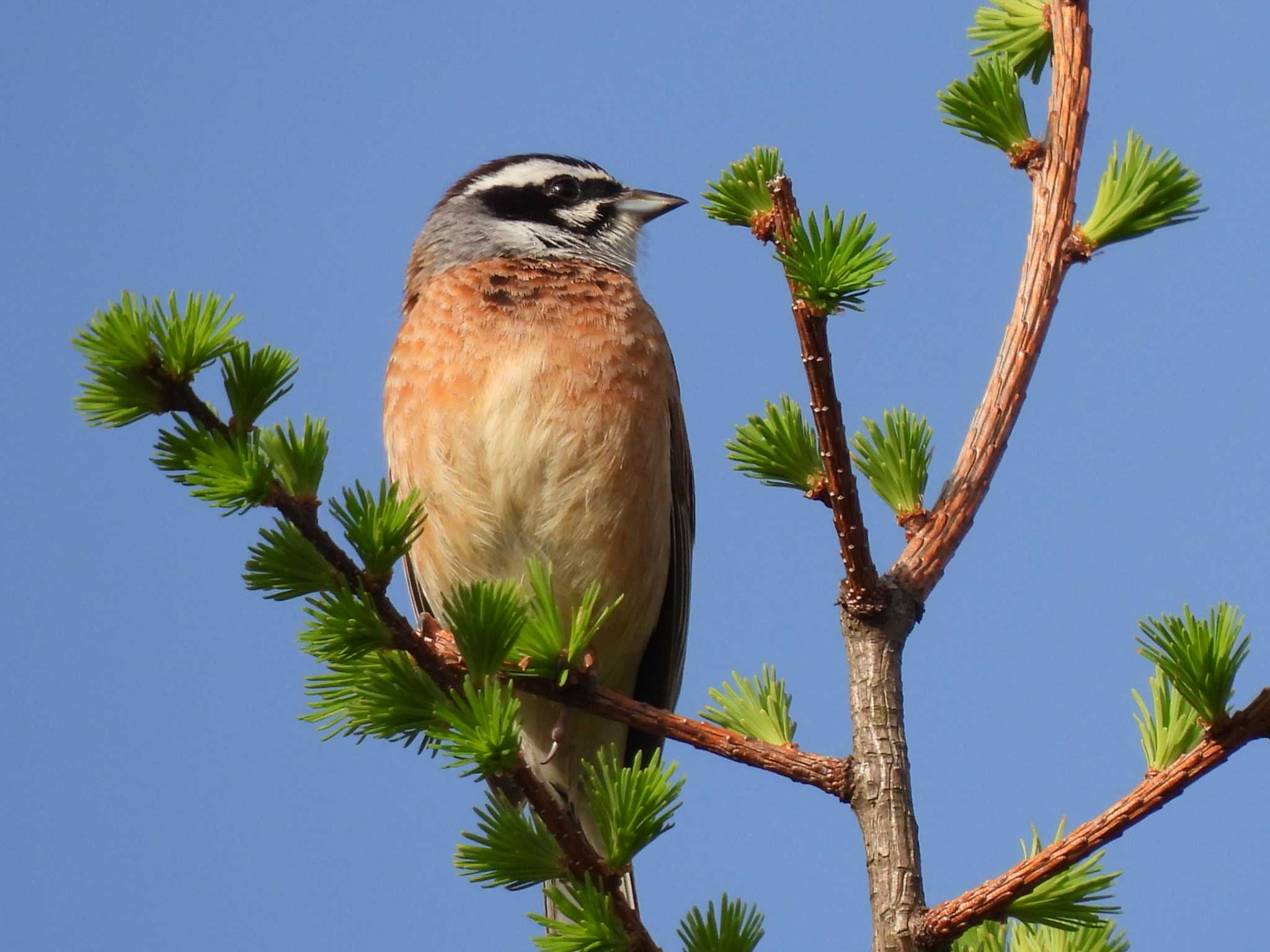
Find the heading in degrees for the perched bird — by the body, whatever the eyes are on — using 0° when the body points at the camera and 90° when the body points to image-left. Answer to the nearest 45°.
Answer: approximately 0°
